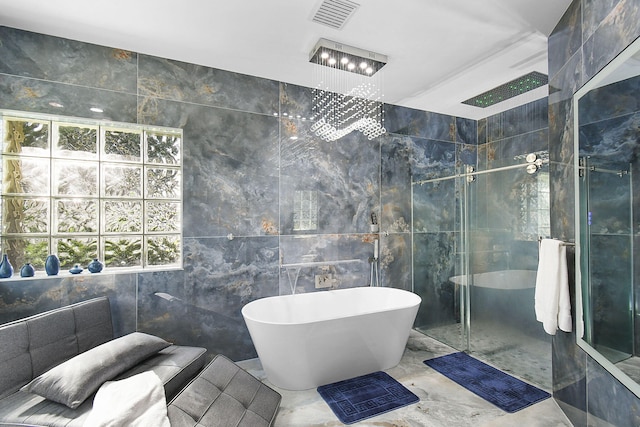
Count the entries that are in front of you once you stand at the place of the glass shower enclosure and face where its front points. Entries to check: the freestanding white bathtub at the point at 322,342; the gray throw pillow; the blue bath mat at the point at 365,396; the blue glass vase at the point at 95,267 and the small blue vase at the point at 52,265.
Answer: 5

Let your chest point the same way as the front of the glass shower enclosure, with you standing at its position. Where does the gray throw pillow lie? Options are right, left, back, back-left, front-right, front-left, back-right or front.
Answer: front

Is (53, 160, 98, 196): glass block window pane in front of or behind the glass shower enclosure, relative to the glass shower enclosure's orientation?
in front

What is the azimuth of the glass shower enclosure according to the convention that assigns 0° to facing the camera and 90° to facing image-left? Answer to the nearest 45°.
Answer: approximately 45°

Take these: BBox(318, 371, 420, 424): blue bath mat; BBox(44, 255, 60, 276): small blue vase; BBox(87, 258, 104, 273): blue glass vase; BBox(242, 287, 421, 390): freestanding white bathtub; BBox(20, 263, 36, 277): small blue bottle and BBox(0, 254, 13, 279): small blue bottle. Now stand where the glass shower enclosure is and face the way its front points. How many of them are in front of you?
6

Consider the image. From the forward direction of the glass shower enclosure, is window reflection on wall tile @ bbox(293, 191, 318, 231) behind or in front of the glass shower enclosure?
in front

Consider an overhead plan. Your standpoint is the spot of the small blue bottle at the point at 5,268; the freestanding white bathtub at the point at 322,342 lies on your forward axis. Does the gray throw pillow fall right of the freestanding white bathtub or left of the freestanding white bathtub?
right

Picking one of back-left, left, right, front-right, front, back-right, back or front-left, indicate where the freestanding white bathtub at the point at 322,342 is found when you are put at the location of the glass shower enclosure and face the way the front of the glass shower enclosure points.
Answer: front

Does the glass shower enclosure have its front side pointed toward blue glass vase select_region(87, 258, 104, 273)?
yes

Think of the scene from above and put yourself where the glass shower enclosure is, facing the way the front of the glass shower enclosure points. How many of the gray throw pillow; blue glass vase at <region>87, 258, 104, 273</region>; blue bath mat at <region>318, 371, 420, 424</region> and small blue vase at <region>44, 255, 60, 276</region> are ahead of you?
4

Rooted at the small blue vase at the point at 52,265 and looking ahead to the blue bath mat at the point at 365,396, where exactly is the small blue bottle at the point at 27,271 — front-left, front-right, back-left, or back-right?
back-right

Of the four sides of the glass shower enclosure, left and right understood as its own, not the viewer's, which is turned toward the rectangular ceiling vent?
front
